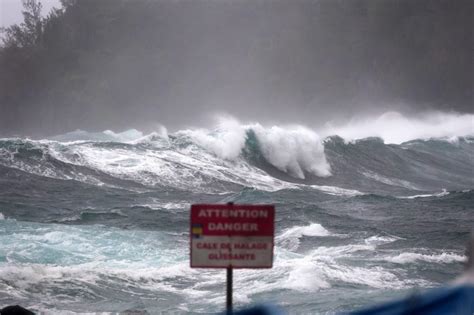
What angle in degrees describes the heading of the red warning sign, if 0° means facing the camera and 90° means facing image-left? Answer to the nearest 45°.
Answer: approximately 0°

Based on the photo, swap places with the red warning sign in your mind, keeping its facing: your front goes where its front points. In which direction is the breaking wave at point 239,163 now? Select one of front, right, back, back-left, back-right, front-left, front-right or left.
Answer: back
